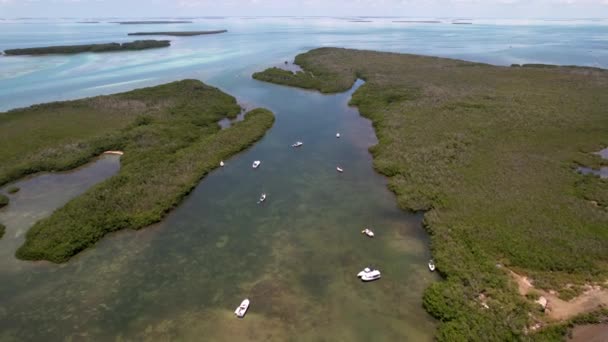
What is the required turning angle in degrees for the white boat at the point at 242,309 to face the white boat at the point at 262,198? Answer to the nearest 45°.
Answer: approximately 45° to its left

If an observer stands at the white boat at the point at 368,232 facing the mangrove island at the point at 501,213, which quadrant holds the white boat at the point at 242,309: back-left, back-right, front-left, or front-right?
back-right

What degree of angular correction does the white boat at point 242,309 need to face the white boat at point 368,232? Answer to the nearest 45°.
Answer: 0° — it already faces it

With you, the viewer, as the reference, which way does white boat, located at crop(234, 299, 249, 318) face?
facing away from the viewer and to the right of the viewer

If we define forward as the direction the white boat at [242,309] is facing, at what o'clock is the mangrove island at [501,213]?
The mangrove island is roughly at 1 o'clock from the white boat.
